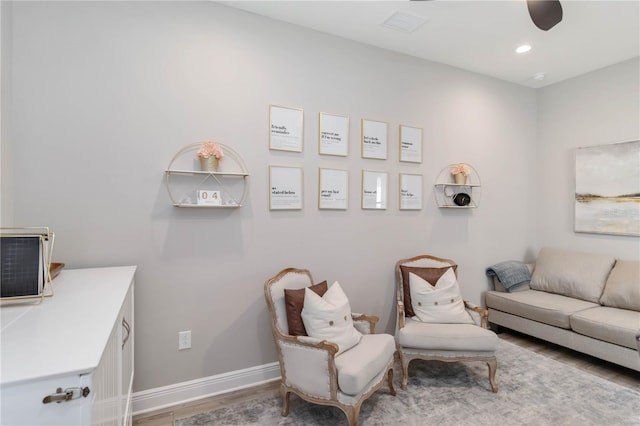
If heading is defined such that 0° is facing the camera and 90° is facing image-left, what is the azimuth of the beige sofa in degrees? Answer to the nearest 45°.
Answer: approximately 45°

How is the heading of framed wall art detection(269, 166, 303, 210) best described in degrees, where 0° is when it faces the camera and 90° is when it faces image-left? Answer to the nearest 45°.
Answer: approximately 315°

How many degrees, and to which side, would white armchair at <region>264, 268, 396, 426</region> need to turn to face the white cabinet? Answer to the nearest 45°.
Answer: approximately 90° to its right

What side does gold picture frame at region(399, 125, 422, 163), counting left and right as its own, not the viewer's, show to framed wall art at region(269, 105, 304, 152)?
right

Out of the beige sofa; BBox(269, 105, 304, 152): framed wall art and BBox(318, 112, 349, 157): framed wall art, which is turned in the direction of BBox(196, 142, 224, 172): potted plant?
the beige sofa

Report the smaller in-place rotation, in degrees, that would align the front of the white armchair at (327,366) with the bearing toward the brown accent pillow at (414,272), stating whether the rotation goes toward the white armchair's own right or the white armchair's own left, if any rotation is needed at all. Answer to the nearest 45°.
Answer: approximately 90° to the white armchair's own left

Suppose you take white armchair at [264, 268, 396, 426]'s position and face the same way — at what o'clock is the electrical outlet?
The electrical outlet is roughly at 5 o'clock from the white armchair.

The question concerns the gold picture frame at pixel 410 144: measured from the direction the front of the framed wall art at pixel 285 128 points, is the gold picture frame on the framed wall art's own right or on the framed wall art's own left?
on the framed wall art's own left

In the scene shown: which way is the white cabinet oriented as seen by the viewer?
to the viewer's right
